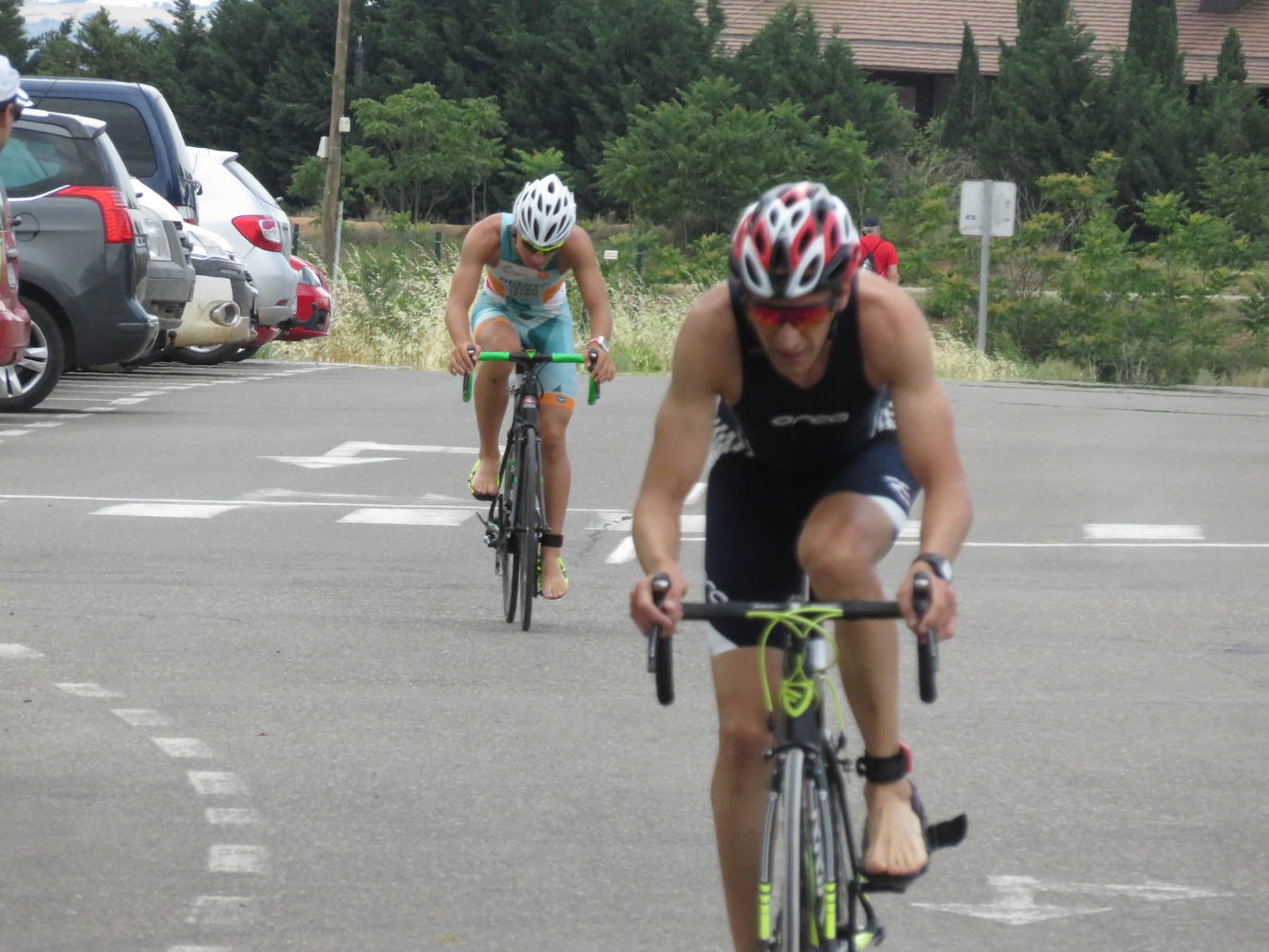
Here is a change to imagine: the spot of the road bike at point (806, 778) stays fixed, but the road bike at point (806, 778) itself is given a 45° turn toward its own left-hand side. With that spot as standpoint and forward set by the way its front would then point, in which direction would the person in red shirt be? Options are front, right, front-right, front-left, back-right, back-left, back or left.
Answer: back-left

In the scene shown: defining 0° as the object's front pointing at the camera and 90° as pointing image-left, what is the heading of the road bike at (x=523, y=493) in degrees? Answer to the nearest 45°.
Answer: approximately 0°

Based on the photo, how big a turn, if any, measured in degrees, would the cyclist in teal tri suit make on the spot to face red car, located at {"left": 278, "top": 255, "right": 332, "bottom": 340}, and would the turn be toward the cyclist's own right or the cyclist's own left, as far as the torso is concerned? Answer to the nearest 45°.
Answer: approximately 180°

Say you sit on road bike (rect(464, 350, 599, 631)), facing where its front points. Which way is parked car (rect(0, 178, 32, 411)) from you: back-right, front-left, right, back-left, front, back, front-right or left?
back-right

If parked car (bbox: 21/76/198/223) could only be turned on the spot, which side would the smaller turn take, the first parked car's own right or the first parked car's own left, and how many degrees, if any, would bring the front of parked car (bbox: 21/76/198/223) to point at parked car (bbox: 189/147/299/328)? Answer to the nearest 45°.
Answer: approximately 135° to the first parked car's own right

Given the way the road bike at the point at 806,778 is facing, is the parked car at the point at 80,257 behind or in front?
behind

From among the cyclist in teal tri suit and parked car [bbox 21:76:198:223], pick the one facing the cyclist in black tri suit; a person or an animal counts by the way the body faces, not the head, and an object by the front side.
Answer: the cyclist in teal tri suit

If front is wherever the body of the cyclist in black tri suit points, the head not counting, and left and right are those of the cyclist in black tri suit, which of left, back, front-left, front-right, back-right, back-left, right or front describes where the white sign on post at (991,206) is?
back
